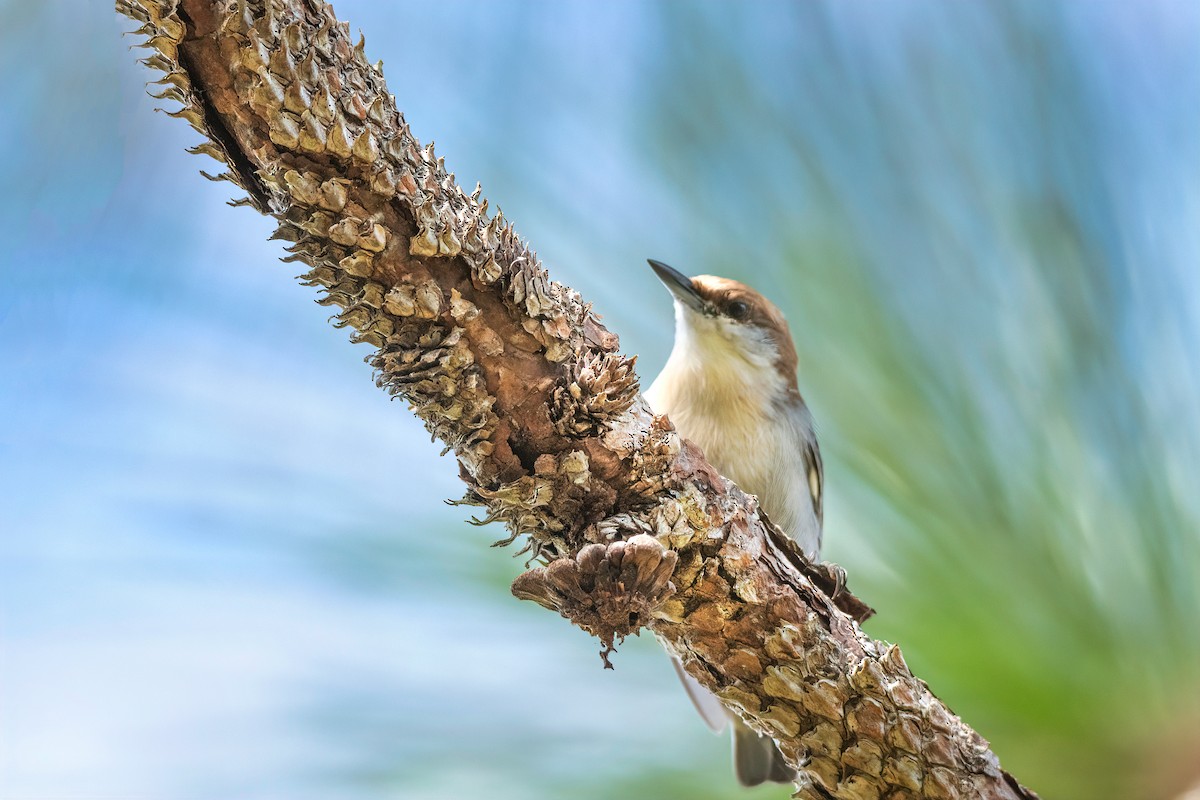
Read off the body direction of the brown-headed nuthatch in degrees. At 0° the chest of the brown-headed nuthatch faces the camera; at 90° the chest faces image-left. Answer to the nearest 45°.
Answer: approximately 45°
